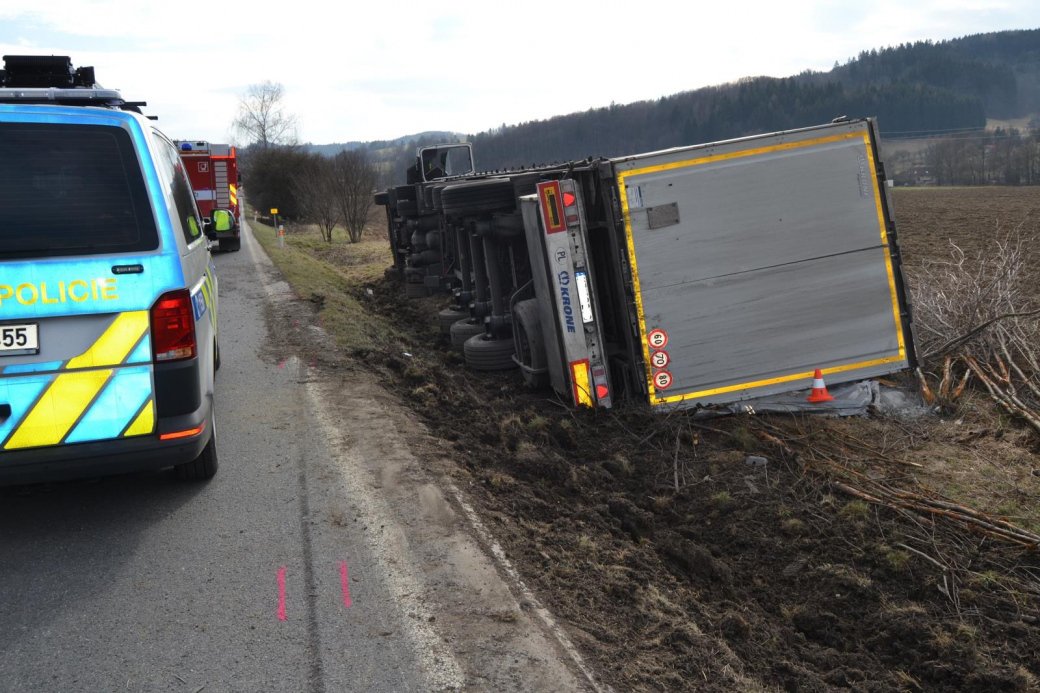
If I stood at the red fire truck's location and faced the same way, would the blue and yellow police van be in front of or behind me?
behind

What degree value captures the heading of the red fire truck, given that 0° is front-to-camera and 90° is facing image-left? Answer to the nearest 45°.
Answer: approximately 180°

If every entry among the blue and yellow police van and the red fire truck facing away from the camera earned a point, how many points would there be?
2

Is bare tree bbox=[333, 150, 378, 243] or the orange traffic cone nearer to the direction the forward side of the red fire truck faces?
the bare tree

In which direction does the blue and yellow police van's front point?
away from the camera

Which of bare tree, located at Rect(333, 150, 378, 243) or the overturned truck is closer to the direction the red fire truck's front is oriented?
the bare tree
